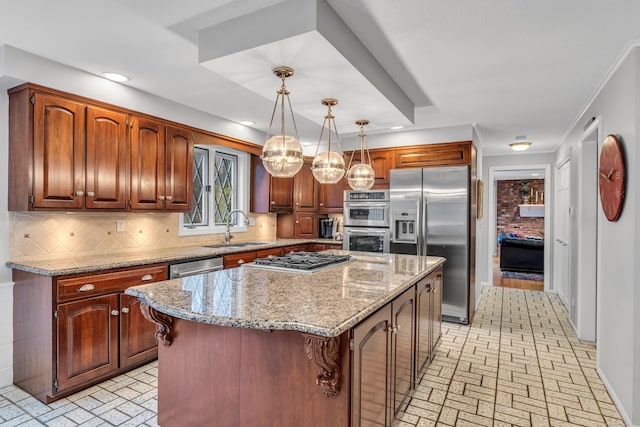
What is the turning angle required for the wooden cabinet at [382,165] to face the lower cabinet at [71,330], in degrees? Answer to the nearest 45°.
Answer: approximately 45° to its right

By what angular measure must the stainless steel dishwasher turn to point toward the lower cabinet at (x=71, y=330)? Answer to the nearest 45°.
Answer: approximately 90° to its right

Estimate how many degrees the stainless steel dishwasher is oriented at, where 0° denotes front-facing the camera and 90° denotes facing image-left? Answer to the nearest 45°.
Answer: approximately 315°

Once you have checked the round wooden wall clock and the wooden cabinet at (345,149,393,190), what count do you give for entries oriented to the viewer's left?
1

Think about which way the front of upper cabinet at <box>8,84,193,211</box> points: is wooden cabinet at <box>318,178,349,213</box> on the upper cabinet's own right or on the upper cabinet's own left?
on the upper cabinet's own left
